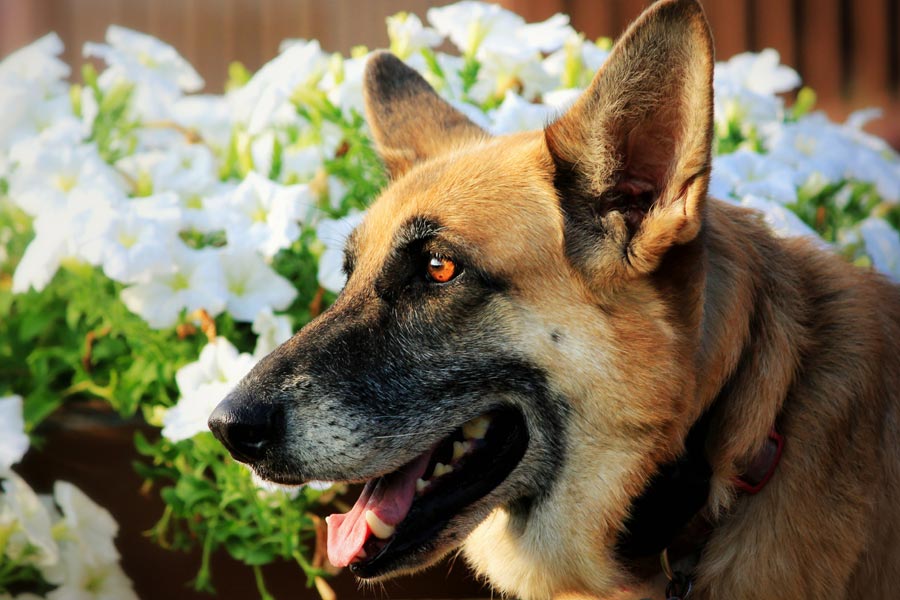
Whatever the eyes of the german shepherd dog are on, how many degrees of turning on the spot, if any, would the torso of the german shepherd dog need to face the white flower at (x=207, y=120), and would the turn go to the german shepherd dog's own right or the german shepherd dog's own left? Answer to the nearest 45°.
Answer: approximately 45° to the german shepherd dog's own right

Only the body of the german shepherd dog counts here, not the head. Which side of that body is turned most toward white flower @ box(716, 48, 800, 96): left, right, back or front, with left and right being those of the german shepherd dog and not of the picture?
right

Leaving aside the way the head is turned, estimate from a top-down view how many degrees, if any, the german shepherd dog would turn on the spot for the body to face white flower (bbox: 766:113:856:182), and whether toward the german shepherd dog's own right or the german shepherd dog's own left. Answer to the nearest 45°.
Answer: approximately 135° to the german shepherd dog's own right

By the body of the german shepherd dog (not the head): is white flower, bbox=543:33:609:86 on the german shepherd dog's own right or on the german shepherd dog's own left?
on the german shepherd dog's own right

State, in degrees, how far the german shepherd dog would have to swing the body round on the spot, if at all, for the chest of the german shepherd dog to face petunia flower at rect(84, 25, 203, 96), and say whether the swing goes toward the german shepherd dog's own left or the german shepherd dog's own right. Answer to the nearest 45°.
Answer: approximately 45° to the german shepherd dog's own right

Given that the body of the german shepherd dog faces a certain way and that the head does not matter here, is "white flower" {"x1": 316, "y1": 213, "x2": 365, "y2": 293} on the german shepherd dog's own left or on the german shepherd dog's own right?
on the german shepherd dog's own right

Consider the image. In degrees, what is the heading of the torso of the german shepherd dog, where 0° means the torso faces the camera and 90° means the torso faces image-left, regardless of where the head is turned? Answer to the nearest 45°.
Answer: approximately 90°

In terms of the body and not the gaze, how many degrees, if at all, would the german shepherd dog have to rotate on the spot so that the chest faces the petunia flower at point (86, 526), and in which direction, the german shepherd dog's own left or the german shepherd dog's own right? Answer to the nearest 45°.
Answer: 0° — it already faces it

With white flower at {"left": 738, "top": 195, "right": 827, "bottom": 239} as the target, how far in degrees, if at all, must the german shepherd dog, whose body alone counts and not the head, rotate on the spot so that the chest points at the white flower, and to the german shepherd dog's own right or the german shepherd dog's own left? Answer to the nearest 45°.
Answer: approximately 135° to the german shepherd dog's own right

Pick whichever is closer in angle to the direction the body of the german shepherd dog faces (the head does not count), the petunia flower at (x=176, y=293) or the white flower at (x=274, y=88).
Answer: the petunia flower

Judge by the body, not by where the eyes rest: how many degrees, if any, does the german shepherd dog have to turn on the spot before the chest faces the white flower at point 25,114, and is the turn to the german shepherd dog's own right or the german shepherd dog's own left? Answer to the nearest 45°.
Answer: approximately 45° to the german shepherd dog's own right

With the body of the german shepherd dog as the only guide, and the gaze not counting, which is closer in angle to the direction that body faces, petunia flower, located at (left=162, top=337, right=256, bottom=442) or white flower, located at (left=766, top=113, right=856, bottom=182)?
the petunia flower

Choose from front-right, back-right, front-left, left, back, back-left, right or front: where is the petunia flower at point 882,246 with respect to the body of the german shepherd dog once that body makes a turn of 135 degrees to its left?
left
